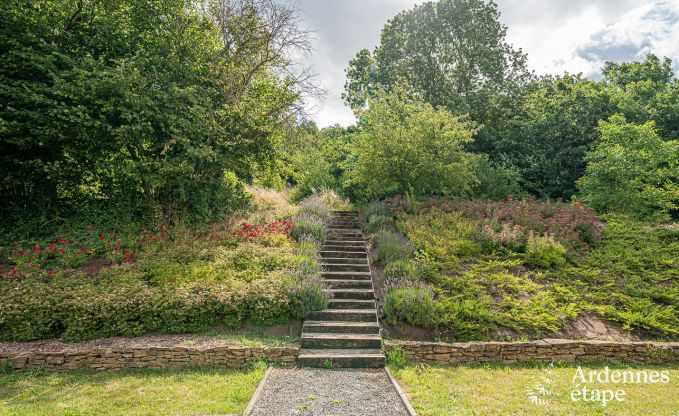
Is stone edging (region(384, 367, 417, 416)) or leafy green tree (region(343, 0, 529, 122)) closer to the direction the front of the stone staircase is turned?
the stone edging

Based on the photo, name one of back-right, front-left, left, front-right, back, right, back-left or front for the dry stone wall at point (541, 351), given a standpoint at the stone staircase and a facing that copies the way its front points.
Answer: left

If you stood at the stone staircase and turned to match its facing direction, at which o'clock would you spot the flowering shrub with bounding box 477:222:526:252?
The flowering shrub is roughly at 8 o'clock from the stone staircase.

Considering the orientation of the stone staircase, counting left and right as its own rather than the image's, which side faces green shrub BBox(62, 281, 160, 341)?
right

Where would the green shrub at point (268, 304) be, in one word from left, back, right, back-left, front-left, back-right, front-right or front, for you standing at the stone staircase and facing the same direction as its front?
right

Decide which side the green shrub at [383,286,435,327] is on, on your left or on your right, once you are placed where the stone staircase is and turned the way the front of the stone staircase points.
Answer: on your left

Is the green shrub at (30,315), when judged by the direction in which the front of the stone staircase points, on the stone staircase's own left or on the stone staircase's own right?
on the stone staircase's own right

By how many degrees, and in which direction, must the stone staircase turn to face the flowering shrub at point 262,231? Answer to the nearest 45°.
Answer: approximately 135° to its right

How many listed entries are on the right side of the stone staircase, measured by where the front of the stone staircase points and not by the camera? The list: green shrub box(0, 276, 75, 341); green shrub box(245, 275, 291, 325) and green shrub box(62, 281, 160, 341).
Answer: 3

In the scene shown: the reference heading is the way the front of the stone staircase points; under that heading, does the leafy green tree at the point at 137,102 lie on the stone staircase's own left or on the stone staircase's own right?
on the stone staircase's own right

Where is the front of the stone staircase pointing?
toward the camera

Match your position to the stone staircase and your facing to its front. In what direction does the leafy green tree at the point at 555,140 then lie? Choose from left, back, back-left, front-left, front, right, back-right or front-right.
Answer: back-left

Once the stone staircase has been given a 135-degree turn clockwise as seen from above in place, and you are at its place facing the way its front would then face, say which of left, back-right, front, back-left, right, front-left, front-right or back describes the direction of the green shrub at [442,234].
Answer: right

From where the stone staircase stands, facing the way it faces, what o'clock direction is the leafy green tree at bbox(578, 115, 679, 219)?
The leafy green tree is roughly at 8 o'clock from the stone staircase.

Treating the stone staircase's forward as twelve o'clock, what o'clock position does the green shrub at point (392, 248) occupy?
The green shrub is roughly at 7 o'clock from the stone staircase.

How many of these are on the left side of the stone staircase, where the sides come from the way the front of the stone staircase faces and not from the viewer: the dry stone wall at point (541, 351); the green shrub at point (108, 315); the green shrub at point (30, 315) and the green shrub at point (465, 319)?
2

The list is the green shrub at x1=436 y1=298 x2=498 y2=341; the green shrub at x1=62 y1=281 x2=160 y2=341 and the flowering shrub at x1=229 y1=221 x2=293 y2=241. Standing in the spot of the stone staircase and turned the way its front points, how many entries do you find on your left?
1

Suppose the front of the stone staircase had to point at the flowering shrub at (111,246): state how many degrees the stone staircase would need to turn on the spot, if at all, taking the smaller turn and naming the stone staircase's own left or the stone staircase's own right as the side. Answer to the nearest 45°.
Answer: approximately 90° to the stone staircase's own right
